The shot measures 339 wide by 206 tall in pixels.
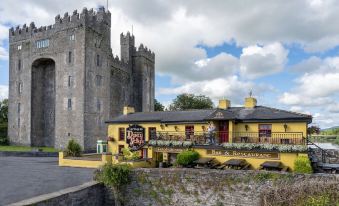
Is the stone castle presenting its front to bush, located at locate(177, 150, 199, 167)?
no

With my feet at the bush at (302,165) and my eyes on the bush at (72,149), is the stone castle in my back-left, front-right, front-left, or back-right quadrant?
front-right

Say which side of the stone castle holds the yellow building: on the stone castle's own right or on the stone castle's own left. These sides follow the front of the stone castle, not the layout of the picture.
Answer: on the stone castle's own left

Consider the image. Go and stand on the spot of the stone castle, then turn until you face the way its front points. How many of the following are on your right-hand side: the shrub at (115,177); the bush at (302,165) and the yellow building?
0

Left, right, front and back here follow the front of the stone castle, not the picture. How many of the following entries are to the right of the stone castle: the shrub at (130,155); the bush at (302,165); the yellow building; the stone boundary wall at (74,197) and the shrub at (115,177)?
0

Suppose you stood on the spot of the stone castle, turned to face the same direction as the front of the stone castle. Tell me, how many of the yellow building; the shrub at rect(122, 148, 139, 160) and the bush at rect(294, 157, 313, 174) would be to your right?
0

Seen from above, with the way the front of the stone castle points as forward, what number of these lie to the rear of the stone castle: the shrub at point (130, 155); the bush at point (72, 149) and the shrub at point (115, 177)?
0

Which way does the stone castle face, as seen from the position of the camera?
facing the viewer and to the left of the viewer

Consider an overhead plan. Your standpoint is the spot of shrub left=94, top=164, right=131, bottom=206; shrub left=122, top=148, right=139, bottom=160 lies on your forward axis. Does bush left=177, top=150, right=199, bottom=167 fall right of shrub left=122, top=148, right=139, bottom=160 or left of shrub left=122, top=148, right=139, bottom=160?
right

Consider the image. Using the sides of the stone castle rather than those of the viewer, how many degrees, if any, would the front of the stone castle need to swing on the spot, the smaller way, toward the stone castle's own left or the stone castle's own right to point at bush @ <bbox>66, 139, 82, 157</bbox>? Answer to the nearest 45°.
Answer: approximately 45° to the stone castle's own left

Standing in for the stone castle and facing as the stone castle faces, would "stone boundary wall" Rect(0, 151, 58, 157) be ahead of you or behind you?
ahead

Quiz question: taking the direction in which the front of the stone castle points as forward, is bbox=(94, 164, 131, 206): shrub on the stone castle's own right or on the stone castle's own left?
on the stone castle's own left

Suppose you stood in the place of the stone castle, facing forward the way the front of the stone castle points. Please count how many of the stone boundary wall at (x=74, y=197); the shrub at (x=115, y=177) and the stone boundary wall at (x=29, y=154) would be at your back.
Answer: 0

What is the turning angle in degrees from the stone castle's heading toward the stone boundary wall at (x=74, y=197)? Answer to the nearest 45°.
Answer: approximately 45° to its left

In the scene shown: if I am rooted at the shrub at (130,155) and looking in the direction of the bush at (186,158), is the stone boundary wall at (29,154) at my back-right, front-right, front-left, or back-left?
back-left
